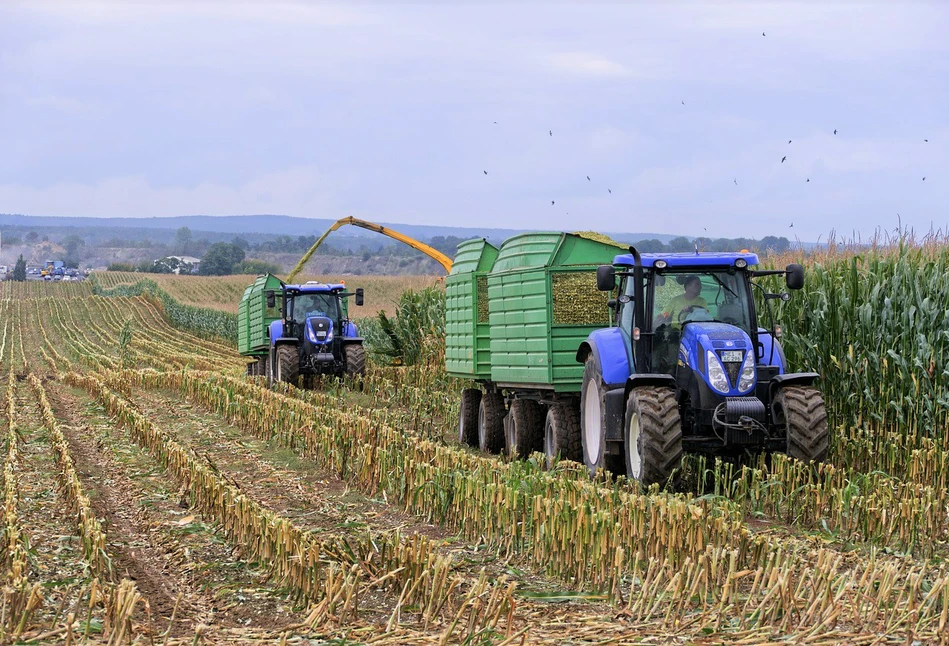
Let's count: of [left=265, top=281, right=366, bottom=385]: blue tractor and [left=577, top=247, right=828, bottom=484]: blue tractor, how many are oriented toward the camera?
2

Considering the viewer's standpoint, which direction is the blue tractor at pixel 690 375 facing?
facing the viewer

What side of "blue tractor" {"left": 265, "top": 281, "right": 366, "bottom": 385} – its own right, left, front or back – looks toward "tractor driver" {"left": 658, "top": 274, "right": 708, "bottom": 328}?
front

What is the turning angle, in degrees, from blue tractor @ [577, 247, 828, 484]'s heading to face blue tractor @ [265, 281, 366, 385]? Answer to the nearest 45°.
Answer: approximately 135° to its right

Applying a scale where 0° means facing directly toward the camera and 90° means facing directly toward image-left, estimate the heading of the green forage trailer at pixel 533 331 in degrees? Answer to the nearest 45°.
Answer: approximately 315°

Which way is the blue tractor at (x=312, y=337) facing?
toward the camera

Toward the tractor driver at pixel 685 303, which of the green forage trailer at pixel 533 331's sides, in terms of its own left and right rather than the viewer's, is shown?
front

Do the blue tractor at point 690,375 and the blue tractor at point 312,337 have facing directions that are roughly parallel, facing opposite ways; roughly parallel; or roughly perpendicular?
roughly parallel

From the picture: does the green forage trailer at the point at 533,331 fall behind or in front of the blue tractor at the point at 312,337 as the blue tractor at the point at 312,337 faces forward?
in front

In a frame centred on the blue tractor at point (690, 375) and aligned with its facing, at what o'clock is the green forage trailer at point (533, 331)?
The green forage trailer is roughly at 5 o'clock from the blue tractor.

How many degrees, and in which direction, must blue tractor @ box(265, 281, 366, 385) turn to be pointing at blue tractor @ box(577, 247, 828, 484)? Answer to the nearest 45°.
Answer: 0° — it already faces it

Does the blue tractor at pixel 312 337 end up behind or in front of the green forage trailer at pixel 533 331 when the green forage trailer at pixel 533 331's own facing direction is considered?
behind
